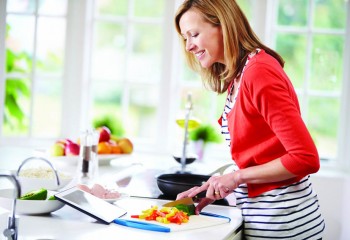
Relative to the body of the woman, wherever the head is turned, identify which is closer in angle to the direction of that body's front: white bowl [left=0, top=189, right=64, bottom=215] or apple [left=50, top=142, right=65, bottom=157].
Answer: the white bowl

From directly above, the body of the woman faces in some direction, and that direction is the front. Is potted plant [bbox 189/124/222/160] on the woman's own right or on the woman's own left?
on the woman's own right

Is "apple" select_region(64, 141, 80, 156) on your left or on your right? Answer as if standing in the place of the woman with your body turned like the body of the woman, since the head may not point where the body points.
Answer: on your right

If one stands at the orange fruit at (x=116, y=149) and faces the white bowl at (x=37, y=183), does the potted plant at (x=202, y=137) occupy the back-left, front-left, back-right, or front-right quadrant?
back-left

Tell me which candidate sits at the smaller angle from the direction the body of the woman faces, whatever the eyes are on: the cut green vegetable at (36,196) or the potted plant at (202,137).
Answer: the cut green vegetable

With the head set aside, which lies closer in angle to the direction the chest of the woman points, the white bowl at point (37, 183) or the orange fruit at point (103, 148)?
the white bowl

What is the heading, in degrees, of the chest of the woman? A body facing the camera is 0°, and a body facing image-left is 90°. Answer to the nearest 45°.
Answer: approximately 90°

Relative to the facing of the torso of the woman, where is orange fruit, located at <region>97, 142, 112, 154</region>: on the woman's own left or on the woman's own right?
on the woman's own right

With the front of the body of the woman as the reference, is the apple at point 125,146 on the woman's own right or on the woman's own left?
on the woman's own right

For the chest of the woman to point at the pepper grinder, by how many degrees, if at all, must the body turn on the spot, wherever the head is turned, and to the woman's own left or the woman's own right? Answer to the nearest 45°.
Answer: approximately 45° to the woman's own right
